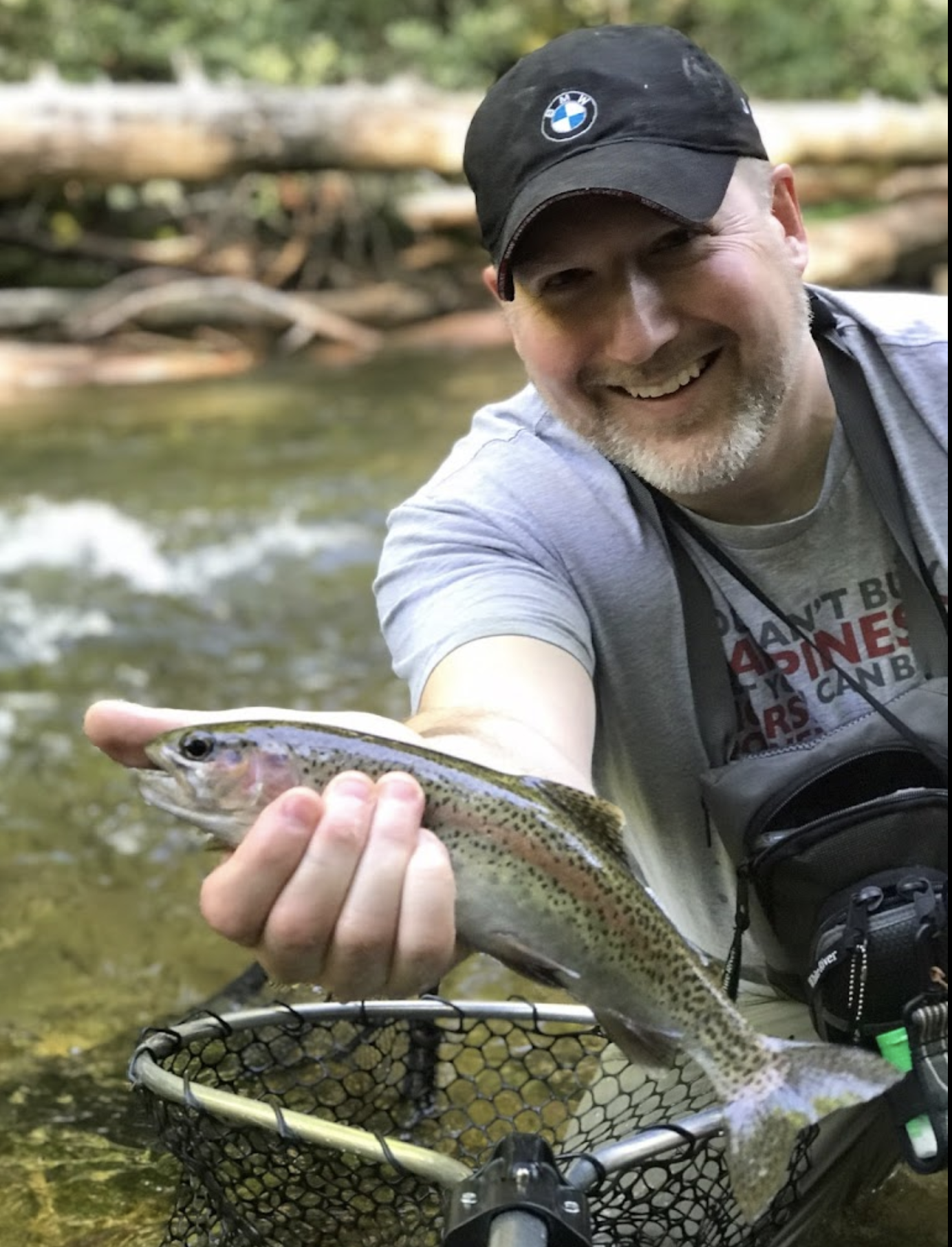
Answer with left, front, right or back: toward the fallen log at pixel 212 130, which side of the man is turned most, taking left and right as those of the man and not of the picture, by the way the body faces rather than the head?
back

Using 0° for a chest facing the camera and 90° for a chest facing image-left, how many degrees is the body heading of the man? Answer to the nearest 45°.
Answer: approximately 0°

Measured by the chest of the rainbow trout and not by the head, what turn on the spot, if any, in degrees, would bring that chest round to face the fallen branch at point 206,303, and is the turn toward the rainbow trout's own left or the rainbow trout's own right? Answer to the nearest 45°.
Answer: approximately 90° to the rainbow trout's own right

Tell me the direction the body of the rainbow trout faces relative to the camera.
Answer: to the viewer's left

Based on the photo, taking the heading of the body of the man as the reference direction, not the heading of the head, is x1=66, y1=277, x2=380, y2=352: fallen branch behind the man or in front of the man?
behind

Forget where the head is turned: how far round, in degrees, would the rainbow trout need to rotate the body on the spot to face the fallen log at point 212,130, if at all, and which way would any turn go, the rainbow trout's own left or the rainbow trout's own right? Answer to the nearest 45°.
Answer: approximately 90° to the rainbow trout's own right
